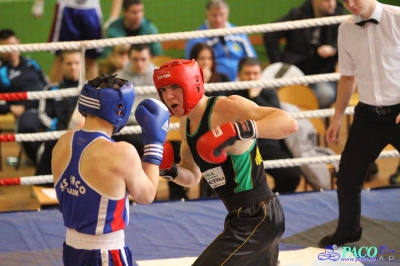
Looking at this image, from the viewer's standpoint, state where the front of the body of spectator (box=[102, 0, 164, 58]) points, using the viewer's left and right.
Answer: facing the viewer

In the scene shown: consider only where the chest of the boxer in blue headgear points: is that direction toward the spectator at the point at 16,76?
no

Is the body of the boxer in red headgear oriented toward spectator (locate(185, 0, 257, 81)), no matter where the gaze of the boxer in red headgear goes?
no

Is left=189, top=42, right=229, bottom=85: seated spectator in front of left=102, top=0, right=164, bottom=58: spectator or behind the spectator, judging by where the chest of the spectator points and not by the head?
in front

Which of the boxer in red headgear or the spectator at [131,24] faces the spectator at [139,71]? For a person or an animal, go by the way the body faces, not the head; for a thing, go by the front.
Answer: the spectator at [131,24]

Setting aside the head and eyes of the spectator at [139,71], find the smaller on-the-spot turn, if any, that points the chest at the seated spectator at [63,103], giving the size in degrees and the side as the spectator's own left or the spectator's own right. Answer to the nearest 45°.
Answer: approximately 90° to the spectator's own right

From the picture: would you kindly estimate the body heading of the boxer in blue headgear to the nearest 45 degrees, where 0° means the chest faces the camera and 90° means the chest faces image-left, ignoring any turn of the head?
approximately 225°

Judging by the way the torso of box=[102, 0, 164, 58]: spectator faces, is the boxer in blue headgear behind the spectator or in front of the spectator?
in front

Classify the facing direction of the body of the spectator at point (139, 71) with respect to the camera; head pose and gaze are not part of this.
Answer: toward the camera

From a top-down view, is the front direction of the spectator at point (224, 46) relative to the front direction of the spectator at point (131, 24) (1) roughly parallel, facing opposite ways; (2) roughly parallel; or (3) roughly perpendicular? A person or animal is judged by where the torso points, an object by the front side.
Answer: roughly parallel

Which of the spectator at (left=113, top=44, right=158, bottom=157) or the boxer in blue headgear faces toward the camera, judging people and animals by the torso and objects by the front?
the spectator

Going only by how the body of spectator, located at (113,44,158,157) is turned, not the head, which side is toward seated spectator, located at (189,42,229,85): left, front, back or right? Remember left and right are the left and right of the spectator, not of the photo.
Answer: left

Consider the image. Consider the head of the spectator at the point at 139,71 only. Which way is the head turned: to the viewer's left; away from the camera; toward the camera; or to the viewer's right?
toward the camera

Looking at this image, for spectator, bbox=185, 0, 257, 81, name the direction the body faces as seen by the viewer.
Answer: toward the camera

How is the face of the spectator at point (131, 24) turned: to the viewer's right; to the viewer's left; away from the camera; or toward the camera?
toward the camera

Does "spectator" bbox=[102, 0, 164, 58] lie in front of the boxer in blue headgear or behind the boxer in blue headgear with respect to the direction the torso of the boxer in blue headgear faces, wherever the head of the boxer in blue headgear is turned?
in front

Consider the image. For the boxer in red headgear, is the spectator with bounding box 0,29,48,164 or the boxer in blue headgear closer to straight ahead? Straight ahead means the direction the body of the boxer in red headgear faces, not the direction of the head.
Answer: the boxer in blue headgear

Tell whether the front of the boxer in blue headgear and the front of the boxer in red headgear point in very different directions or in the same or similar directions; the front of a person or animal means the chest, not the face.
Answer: very different directions

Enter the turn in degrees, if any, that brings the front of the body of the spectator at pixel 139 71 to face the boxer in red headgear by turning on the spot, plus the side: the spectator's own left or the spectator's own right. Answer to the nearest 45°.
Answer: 0° — they already face them

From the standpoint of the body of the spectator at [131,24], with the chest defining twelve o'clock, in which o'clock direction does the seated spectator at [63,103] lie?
The seated spectator is roughly at 1 o'clock from the spectator.
